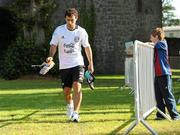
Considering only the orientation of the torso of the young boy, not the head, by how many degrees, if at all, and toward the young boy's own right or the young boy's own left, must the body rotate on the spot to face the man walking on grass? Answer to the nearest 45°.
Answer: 0° — they already face them

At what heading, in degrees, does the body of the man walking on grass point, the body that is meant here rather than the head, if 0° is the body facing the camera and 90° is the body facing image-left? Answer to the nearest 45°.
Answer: approximately 0°

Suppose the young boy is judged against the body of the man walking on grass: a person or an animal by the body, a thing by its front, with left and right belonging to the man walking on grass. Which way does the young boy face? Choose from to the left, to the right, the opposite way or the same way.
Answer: to the right

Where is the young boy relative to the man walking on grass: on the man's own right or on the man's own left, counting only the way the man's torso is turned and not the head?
on the man's own left

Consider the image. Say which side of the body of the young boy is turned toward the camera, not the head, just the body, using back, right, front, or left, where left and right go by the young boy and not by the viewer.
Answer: left

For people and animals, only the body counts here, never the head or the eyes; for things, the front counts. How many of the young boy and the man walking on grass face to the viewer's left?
1

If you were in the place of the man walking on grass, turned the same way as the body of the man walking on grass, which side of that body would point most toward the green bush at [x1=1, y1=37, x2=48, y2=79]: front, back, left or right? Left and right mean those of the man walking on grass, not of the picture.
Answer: back
